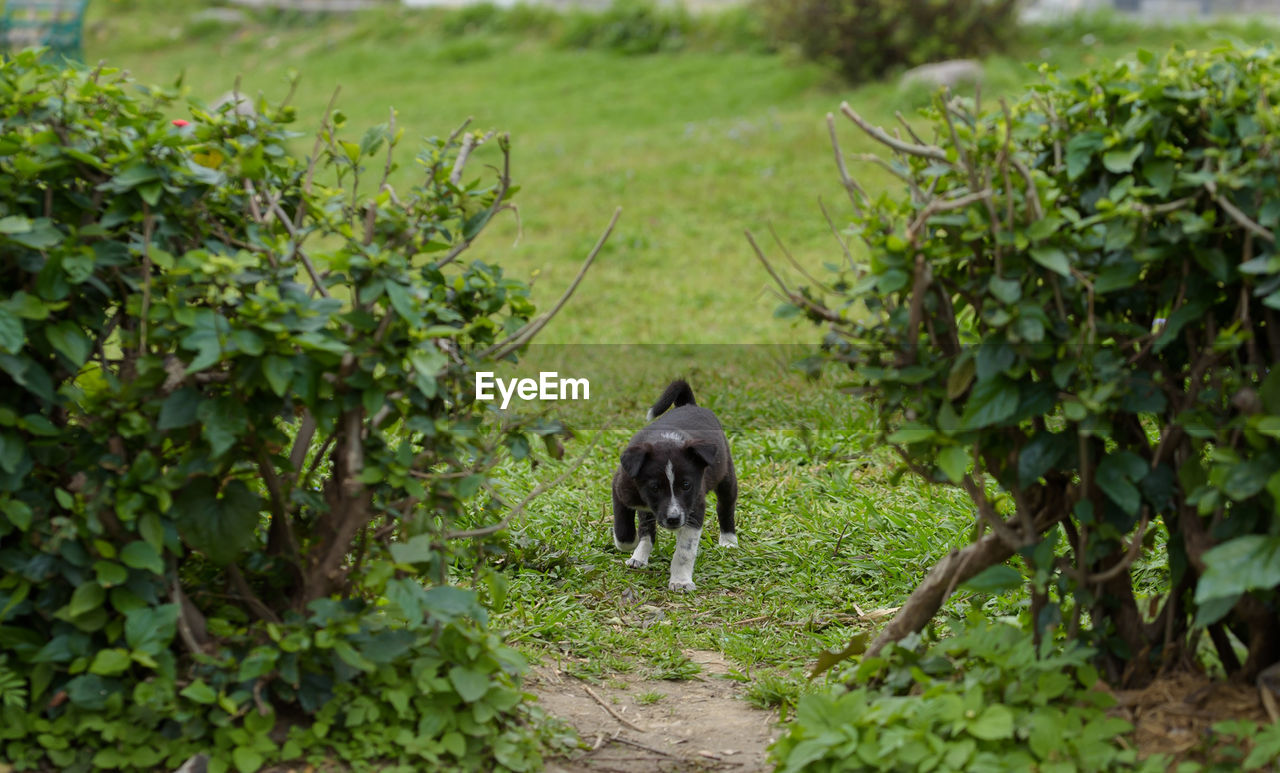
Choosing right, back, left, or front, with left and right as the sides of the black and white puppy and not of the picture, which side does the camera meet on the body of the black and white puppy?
front

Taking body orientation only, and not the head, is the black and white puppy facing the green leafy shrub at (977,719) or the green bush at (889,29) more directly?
the green leafy shrub

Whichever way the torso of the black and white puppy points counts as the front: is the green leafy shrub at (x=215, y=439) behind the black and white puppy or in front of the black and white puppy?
in front

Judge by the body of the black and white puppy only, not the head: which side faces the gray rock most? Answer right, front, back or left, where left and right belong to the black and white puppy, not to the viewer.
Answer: back

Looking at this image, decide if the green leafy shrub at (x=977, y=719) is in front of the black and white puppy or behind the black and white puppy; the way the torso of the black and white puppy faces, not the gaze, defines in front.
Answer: in front

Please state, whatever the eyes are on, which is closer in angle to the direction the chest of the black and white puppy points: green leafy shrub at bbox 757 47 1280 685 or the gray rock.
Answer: the green leafy shrub

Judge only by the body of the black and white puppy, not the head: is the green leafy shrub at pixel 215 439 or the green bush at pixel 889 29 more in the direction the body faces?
the green leafy shrub

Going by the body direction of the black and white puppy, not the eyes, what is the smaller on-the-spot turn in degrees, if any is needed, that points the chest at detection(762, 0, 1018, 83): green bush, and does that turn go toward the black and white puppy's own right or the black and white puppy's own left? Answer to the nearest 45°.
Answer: approximately 180°

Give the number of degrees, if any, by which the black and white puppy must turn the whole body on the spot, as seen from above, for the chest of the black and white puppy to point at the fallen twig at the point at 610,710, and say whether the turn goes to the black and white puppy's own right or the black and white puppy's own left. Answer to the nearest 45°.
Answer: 0° — it already faces it

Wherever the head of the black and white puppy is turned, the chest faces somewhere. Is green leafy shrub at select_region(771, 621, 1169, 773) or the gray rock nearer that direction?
the green leafy shrub
